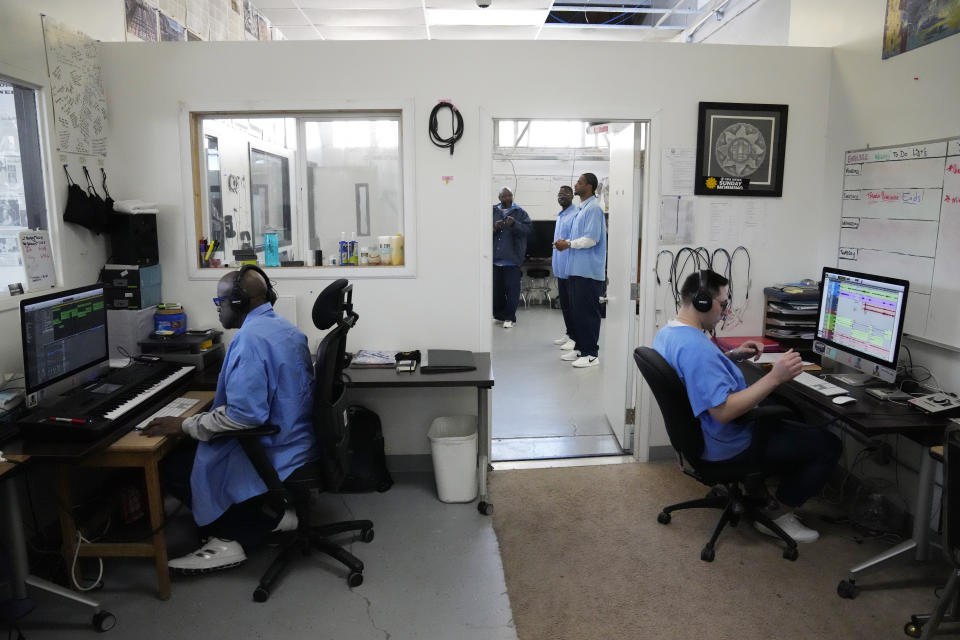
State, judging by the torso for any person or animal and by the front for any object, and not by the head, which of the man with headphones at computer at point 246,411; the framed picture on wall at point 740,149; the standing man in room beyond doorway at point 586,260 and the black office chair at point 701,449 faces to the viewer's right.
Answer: the black office chair

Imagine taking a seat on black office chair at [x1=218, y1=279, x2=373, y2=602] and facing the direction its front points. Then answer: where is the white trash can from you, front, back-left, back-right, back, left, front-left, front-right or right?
back-right

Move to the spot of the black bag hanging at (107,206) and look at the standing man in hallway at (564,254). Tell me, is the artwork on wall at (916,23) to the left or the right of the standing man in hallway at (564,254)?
right

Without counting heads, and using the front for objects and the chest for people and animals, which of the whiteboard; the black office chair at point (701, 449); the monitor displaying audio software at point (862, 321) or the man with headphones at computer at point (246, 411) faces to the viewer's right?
the black office chair

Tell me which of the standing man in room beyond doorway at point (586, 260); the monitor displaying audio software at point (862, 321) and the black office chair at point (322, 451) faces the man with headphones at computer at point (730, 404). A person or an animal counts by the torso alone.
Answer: the monitor displaying audio software

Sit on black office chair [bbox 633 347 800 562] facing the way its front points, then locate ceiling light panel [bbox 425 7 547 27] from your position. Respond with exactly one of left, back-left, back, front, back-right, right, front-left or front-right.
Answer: back-left

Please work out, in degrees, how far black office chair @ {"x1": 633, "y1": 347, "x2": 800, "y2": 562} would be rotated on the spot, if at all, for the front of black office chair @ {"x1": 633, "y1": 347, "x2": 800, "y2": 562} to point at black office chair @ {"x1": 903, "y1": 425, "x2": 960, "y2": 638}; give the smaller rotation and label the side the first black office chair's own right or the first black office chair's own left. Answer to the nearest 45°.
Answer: approximately 45° to the first black office chair's own right

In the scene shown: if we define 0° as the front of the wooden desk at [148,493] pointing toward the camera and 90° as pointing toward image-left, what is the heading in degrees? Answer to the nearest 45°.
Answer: approximately 270°

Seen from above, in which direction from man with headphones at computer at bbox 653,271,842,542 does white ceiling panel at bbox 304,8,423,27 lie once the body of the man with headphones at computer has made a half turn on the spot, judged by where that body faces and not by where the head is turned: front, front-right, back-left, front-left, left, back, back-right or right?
front-right

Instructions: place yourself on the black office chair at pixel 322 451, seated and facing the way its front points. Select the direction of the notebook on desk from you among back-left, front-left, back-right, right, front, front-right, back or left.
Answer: back-right

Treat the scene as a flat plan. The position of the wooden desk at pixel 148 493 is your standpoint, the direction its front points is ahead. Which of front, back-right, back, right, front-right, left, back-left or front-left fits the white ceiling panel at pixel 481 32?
front-left

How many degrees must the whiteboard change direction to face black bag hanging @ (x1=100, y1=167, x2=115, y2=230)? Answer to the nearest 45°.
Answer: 0° — it already faces it

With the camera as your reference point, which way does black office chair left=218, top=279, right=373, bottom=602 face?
facing to the left of the viewer

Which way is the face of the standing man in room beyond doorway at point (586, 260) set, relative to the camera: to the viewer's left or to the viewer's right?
to the viewer's left

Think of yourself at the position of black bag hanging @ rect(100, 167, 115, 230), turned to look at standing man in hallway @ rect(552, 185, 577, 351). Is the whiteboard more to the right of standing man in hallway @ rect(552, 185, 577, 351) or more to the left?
right

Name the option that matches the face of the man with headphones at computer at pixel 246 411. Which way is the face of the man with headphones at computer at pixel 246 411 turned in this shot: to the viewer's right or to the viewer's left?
to the viewer's left

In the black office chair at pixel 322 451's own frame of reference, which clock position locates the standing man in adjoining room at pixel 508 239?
The standing man in adjoining room is roughly at 4 o'clock from the black office chair.

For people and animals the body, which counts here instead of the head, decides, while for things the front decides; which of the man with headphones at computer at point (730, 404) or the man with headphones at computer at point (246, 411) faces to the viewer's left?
the man with headphones at computer at point (246, 411)
